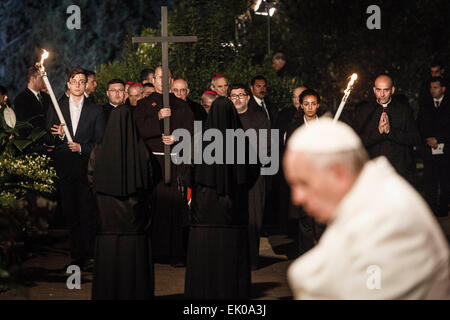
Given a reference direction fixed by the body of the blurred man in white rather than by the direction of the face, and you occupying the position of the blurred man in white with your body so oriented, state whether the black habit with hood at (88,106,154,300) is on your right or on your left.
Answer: on your right

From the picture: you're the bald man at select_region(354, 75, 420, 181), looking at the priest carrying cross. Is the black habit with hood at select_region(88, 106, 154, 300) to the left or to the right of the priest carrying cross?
left

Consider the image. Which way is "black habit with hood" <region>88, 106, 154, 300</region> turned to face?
away from the camera

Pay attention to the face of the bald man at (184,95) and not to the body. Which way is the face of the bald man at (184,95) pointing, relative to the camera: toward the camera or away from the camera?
toward the camera

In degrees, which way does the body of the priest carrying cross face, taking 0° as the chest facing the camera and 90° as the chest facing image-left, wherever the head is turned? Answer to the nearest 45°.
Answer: approximately 0°

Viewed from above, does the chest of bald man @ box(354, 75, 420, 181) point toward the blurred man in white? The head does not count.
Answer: yes

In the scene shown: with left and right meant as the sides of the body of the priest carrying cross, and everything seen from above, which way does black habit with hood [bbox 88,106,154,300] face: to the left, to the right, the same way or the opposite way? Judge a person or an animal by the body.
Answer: the opposite way

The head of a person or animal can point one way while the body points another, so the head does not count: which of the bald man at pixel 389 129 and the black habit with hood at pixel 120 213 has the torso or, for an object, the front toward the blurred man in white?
the bald man

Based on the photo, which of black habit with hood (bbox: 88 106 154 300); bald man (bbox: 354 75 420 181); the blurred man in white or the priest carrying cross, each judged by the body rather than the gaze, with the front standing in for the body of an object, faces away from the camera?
the black habit with hood

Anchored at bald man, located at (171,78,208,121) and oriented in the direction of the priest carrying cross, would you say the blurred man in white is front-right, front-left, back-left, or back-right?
front-left

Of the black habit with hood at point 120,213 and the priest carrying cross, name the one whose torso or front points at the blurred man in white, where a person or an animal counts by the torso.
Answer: the priest carrying cross

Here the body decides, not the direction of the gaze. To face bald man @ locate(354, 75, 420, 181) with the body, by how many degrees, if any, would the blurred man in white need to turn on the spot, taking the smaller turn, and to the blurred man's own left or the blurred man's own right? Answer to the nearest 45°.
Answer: approximately 90° to the blurred man's own right

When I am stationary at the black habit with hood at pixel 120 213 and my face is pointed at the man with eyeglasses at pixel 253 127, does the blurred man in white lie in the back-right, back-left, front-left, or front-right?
back-right

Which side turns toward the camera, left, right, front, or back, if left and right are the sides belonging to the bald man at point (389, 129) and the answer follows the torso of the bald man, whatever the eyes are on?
front

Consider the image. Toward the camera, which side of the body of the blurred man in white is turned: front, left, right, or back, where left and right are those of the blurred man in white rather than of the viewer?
left

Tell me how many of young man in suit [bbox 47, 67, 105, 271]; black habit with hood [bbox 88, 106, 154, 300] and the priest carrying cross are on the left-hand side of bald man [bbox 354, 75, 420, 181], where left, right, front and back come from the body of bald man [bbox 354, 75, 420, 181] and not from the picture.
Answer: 0

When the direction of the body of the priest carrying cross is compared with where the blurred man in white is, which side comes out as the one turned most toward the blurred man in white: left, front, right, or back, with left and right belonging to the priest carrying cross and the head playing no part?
front

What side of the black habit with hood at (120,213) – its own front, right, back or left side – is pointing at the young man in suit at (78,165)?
front

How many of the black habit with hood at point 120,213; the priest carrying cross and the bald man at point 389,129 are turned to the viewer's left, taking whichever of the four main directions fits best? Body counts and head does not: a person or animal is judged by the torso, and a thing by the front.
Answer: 0

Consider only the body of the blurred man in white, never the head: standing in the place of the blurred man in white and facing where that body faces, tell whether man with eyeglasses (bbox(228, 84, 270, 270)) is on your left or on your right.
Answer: on your right

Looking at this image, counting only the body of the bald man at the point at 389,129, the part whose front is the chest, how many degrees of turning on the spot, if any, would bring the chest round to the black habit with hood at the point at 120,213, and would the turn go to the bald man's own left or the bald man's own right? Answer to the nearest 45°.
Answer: approximately 45° to the bald man's own right

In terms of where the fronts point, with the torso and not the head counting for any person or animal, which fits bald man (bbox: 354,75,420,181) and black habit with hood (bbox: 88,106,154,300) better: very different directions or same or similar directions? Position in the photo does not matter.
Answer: very different directions
